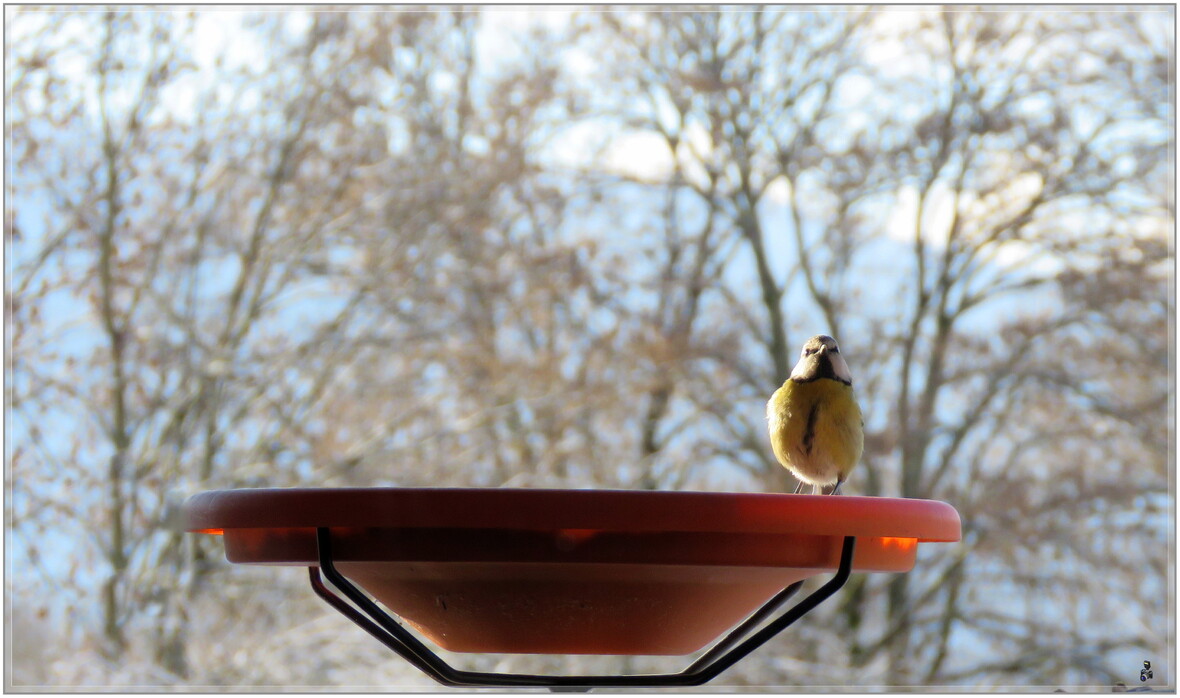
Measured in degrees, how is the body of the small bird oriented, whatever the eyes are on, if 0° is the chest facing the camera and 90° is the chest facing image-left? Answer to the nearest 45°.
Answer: approximately 0°
